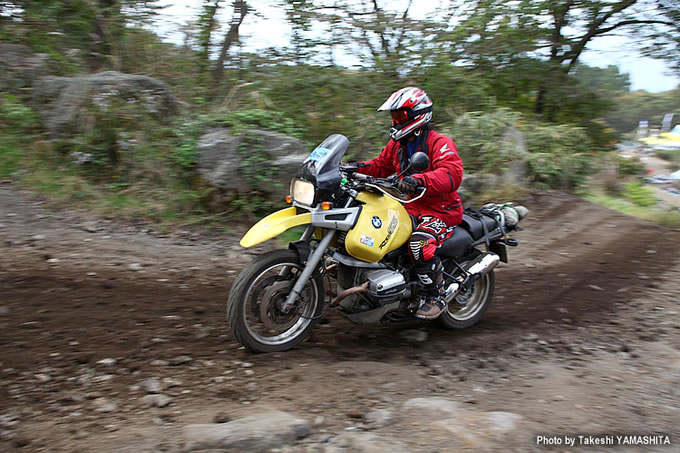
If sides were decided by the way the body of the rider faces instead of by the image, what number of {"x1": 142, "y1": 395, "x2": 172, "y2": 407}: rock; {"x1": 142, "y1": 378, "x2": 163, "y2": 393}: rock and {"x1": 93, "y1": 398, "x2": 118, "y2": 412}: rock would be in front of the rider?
3

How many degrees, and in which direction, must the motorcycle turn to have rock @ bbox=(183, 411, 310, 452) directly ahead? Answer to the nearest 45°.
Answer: approximately 45° to its left

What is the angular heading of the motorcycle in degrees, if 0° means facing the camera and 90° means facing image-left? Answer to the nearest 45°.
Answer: approximately 45°

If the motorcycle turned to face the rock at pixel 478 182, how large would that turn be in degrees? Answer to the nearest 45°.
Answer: approximately 180°

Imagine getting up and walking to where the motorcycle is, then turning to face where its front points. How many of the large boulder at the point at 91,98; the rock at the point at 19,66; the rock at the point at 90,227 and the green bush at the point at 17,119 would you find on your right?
4

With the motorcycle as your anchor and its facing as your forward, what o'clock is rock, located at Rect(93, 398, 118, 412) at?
The rock is roughly at 12 o'clock from the motorcycle.

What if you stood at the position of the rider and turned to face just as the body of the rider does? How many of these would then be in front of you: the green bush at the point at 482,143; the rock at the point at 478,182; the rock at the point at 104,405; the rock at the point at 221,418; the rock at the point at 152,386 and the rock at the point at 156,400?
4

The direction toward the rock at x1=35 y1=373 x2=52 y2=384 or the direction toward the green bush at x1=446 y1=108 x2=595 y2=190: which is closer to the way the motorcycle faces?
the rock

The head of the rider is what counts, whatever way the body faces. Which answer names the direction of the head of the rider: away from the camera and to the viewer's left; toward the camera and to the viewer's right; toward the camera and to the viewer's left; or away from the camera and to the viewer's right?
toward the camera and to the viewer's left

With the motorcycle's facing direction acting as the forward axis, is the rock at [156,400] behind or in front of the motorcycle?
in front

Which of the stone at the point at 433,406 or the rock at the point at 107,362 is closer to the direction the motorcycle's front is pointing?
the rock

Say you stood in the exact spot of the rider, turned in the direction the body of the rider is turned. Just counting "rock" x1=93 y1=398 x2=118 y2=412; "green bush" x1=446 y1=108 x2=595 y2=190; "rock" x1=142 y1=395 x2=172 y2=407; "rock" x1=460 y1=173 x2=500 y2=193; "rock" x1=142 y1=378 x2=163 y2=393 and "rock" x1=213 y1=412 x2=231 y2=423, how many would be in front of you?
4

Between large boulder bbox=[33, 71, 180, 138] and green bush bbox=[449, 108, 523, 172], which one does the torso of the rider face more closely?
the large boulder

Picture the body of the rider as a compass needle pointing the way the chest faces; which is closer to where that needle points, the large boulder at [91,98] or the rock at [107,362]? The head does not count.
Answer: the rock

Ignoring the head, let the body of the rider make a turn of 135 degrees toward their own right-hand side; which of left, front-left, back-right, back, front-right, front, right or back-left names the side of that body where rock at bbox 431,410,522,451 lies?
back

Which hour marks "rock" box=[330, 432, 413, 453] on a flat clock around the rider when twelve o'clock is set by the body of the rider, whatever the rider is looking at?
The rock is roughly at 11 o'clock from the rider.

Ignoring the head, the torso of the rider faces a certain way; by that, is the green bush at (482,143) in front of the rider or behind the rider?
behind
